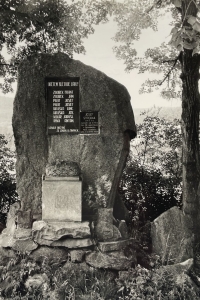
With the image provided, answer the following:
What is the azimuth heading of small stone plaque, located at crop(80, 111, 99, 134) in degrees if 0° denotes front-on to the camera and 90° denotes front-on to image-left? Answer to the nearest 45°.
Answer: approximately 0°

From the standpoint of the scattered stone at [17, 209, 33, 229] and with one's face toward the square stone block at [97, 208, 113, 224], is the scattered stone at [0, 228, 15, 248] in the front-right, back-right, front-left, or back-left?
back-right

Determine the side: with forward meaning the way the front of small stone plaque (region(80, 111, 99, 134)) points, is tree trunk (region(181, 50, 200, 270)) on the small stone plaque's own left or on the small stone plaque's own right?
on the small stone plaque's own left

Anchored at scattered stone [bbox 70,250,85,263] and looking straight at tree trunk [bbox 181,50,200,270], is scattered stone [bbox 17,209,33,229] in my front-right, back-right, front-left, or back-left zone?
back-left

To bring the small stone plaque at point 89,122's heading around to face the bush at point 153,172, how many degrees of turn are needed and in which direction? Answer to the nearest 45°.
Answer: approximately 135° to its left
